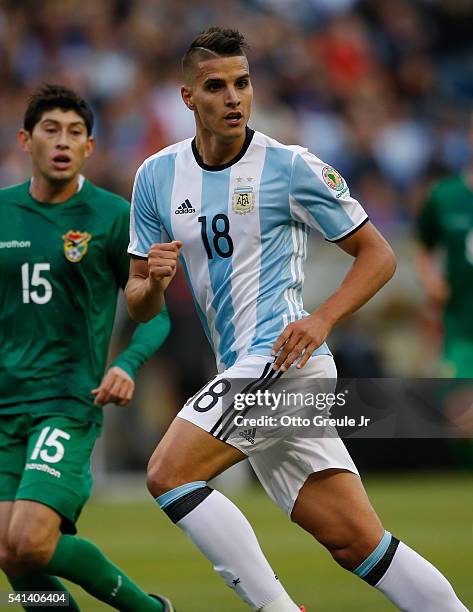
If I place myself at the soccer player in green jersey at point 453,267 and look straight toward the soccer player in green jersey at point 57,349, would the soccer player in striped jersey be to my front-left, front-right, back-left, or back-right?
front-left
